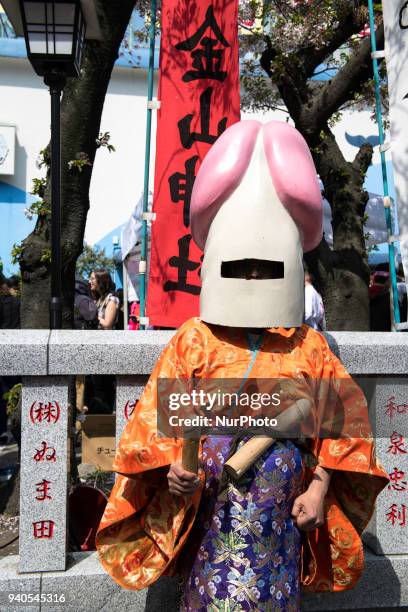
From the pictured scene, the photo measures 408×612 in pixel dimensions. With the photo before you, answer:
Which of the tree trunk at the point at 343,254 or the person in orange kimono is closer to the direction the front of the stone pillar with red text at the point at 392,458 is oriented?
the person in orange kimono

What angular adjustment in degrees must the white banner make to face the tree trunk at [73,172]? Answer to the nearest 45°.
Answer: approximately 90° to its right

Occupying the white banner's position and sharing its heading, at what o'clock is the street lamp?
The street lamp is roughly at 2 o'clock from the white banner.
